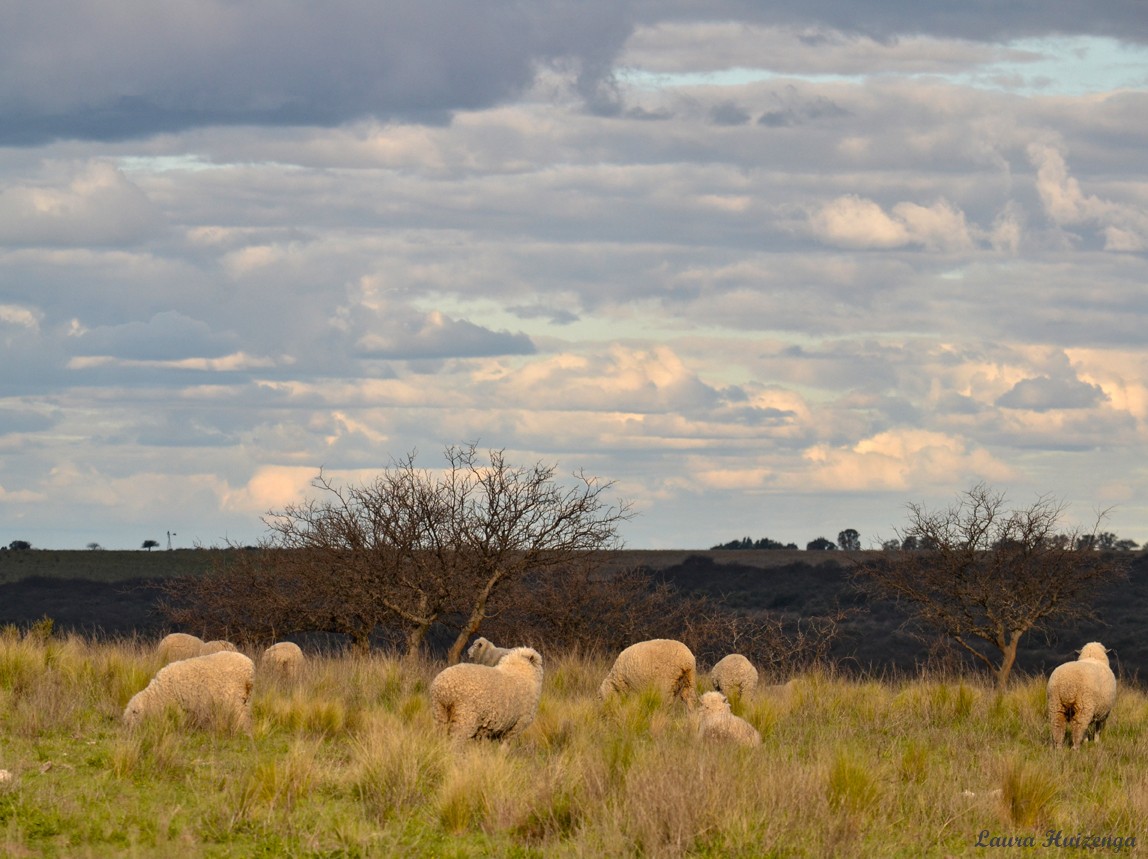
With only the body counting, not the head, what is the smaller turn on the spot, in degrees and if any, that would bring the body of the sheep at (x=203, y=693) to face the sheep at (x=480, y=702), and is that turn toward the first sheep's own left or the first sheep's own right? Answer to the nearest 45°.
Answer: approximately 135° to the first sheep's own left

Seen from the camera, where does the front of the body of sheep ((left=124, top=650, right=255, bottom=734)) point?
to the viewer's left

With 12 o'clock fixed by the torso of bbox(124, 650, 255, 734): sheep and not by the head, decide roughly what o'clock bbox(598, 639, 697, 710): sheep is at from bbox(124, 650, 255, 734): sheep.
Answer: bbox(598, 639, 697, 710): sheep is roughly at 5 o'clock from bbox(124, 650, 255, 734): sheep.

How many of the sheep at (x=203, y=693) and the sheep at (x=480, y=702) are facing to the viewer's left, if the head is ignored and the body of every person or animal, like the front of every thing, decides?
1

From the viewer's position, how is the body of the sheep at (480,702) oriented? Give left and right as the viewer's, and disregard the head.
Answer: facing away from the viewer and to the right of the viewer

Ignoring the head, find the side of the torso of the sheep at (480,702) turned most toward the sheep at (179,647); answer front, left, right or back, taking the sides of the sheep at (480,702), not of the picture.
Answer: left

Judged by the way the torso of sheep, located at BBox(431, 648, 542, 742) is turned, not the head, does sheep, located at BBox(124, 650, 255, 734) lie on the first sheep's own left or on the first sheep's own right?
on the first sheep's own left

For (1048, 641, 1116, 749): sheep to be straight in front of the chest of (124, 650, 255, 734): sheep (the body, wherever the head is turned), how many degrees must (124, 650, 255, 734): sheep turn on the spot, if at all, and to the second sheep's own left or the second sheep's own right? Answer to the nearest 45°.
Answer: approximately 180°

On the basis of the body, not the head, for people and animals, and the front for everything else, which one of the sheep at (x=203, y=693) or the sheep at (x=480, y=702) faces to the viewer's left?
the sheep at (x=203, y=693)

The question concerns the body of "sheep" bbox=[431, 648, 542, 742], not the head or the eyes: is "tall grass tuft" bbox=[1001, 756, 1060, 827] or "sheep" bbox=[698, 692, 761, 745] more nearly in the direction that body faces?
the sheep
